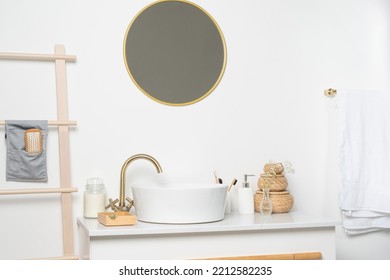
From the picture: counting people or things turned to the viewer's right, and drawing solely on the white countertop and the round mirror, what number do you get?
0

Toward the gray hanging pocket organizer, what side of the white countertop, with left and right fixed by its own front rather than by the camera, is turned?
right

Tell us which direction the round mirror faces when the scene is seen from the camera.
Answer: facing the viewer

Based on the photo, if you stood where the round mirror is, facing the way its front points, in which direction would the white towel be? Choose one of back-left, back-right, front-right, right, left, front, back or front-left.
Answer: left

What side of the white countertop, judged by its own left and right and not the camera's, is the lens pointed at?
front
